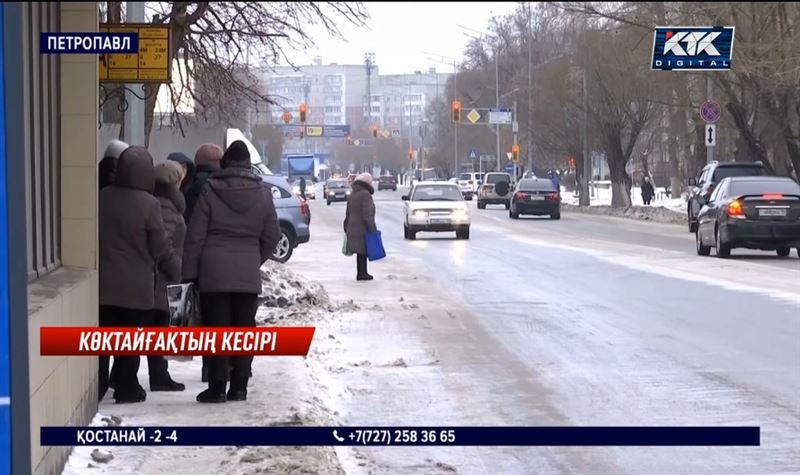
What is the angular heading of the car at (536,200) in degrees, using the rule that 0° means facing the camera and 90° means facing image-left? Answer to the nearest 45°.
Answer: approximately 180°

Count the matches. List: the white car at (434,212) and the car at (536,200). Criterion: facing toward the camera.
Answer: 1

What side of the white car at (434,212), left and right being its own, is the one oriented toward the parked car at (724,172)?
left

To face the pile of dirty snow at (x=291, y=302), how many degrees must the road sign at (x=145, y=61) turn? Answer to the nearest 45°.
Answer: approximately 135° to its left

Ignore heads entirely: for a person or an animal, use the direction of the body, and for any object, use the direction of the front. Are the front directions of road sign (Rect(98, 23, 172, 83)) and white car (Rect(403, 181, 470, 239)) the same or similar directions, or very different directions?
same or similar directions

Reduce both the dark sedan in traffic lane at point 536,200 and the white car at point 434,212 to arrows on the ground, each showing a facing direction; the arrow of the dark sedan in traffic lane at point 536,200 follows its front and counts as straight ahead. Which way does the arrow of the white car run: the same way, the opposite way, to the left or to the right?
the opposite way

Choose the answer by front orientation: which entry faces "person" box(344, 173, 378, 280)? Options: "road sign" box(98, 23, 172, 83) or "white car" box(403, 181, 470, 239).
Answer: the white car

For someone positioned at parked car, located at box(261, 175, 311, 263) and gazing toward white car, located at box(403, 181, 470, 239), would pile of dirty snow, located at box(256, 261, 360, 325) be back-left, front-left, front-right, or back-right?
back-right

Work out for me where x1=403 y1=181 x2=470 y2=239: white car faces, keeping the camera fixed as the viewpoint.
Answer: facing the viewer

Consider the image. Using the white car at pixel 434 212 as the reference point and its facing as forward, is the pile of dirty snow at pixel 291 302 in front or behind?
in front

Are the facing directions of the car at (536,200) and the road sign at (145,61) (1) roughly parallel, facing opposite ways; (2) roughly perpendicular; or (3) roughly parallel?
roughly parallel, facing opposite ways

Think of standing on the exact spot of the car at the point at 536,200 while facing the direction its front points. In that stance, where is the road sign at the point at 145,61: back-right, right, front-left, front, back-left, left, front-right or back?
back

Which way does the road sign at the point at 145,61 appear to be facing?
toward the camera

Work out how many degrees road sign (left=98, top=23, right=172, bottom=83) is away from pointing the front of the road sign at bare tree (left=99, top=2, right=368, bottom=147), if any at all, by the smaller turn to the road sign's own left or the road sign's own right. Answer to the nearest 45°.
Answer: approximately 180°
